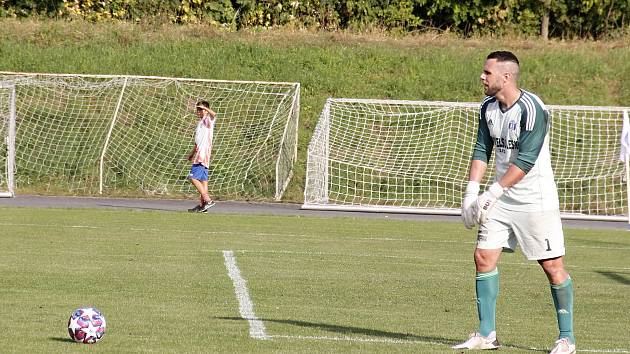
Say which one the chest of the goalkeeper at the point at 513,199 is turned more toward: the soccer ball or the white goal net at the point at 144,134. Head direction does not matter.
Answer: the soccer ball

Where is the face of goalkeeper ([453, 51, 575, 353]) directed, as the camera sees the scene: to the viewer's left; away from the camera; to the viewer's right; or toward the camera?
to the viewer's left

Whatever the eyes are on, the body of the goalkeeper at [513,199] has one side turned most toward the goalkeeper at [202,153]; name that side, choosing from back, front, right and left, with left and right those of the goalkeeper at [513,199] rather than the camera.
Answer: right

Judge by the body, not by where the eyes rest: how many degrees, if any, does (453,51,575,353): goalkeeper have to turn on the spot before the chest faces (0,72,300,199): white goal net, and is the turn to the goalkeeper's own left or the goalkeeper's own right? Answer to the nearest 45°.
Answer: approximately 90° to the goalkeeper's own right

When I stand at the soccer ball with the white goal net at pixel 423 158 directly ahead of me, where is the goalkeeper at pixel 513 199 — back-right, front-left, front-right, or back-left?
front-right

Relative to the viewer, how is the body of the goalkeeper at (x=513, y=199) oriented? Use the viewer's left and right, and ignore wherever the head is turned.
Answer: facing the viewer and to the left of the viewer
